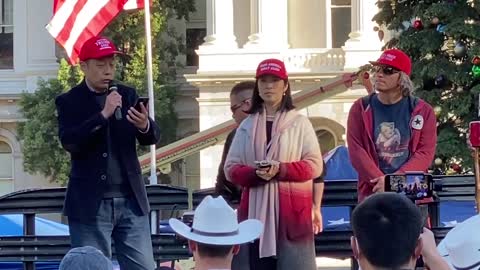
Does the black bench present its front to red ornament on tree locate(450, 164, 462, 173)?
no

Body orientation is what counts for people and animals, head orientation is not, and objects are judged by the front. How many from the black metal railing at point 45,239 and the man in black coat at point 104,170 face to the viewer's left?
0

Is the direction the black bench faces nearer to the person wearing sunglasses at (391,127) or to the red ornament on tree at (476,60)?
the person wearing sunglasses

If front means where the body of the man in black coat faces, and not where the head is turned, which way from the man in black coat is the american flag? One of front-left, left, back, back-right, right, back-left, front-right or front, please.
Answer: back-left

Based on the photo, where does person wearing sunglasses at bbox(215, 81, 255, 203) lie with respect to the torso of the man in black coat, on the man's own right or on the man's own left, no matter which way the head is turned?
on the man's own left

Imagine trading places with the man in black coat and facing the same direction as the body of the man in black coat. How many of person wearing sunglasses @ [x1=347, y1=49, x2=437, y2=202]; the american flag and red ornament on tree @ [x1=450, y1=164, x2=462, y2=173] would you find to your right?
0

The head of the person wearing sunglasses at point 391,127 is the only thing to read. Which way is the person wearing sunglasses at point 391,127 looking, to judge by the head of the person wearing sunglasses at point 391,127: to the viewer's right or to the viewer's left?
to the viewer's left

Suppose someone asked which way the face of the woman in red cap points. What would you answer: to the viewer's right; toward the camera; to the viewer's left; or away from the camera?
toward the camera

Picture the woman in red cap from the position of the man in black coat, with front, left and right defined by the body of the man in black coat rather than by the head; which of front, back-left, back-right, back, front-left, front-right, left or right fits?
front-left

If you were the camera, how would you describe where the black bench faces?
facing the viewer

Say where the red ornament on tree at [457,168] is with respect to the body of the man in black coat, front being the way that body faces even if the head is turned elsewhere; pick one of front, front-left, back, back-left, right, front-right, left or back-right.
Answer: left

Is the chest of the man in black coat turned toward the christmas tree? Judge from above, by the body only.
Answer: no

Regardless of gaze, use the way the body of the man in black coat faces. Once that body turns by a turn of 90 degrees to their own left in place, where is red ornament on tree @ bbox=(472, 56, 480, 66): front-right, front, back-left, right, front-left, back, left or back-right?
front

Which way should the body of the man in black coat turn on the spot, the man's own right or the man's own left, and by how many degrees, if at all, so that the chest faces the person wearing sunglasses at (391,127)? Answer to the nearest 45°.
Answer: approximately 45° to the man's own left

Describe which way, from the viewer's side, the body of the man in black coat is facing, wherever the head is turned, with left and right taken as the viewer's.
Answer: facing the viewer and to the right of the viewer
